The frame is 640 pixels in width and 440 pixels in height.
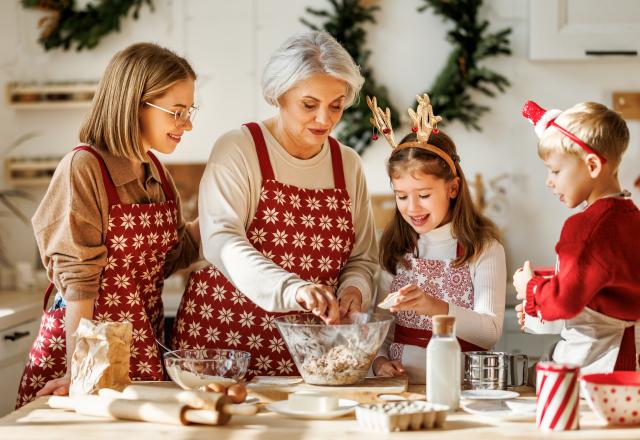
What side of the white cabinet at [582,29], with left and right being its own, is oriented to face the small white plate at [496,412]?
front

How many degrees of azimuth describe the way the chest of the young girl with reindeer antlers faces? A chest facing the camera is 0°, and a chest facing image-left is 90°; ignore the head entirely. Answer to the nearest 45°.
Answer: approximately 45°

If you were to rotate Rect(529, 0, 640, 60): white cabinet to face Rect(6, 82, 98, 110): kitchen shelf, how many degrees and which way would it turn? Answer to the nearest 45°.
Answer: approximately 90° to its right

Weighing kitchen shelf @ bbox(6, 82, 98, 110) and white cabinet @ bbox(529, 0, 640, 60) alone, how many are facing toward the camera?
2

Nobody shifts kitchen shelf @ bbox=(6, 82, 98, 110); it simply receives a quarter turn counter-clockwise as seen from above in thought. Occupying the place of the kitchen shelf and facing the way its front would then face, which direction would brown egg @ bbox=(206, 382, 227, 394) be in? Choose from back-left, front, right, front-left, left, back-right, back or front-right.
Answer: right

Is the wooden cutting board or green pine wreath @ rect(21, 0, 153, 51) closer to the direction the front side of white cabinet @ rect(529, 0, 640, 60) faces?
the wooden cutting board

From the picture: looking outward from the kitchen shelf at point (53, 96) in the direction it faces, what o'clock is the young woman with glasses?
The young woman with glasses is roughly at 12 o'clock from the kitchen shelf.

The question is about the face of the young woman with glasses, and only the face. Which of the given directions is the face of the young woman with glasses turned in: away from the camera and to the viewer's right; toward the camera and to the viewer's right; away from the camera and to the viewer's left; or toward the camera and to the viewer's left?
toward the camera and to the viewer's right

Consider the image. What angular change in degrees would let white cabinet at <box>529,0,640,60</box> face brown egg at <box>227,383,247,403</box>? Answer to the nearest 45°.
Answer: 0° — it already faces it

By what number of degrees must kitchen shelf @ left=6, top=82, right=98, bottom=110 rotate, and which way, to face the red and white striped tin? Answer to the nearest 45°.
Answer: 0° — it already faces it

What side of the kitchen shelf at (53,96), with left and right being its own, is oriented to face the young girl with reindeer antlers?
front

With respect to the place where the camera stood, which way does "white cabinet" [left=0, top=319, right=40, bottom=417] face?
facing the viewer and to the right of the viewer

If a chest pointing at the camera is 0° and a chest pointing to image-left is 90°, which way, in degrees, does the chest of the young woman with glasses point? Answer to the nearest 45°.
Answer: approximately 315°

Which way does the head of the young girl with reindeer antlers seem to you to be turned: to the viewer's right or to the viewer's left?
to the viewer's left

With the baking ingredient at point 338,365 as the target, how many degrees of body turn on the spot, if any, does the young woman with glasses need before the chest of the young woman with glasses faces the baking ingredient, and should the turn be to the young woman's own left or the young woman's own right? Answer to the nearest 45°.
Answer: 0° — they already face it
